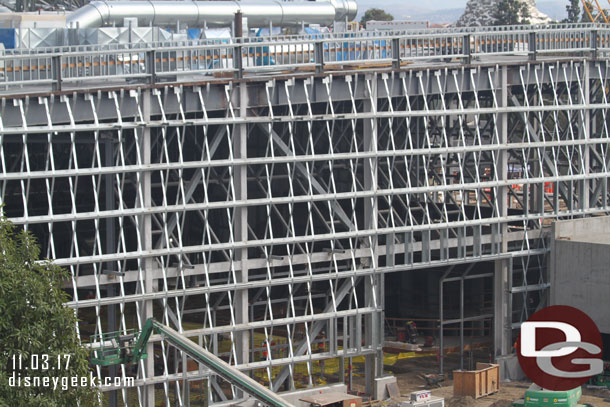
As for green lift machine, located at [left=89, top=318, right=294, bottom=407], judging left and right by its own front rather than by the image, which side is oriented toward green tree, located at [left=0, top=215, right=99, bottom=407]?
left

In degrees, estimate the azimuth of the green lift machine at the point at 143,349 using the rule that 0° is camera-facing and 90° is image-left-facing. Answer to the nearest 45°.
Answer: approximately 90°

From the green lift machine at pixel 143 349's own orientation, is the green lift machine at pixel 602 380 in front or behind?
behind

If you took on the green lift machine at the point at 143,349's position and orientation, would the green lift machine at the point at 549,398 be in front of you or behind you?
behind

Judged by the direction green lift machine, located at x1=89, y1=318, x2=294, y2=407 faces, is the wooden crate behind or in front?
behind
